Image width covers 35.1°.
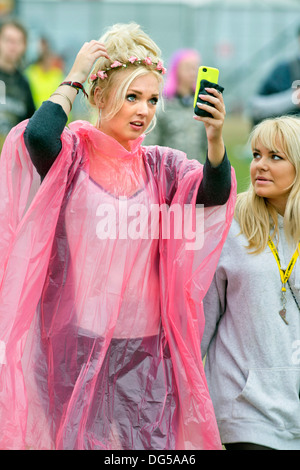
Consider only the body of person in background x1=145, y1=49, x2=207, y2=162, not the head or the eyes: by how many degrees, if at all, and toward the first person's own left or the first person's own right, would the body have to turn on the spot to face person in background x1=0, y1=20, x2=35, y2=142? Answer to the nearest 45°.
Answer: approximately 135° to the first person's own right

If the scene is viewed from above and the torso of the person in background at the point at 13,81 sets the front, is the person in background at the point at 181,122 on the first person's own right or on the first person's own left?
on the first person's own left

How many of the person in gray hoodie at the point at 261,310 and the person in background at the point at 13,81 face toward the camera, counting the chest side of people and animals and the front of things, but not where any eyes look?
2

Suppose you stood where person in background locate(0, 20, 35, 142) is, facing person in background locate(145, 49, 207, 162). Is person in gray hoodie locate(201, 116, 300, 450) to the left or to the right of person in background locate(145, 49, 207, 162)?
right

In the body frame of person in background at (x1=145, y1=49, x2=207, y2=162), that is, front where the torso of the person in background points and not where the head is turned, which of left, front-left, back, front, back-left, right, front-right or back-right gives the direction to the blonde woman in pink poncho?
front-right

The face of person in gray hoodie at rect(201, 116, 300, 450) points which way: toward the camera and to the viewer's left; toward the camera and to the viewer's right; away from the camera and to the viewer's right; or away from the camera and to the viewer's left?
toward the camera and to the viewer's left

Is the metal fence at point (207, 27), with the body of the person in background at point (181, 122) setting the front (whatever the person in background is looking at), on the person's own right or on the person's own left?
on the person's own left

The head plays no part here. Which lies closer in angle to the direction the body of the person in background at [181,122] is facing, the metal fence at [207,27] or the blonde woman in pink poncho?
the blonde woman in pink poncho

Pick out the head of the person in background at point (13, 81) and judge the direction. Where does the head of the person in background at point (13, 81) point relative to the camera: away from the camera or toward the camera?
toward the camera

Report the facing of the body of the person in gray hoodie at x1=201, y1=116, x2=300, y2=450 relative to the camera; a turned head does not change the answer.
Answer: toward the camera

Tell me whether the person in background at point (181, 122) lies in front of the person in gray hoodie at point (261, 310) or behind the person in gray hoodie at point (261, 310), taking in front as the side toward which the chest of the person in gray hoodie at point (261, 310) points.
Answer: behind
